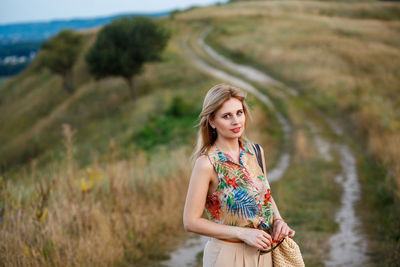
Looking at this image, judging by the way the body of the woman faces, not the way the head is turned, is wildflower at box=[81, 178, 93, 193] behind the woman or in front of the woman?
behind

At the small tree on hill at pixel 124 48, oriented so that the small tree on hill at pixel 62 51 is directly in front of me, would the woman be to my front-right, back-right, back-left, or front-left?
back-left

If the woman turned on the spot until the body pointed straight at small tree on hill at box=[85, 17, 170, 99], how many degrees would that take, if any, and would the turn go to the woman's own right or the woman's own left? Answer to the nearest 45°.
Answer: approximately 135° to the woman's own left

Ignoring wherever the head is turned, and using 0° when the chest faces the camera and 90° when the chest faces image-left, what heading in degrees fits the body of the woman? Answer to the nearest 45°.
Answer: approximately 315°

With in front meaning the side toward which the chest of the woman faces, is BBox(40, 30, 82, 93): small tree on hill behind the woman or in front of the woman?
behind
